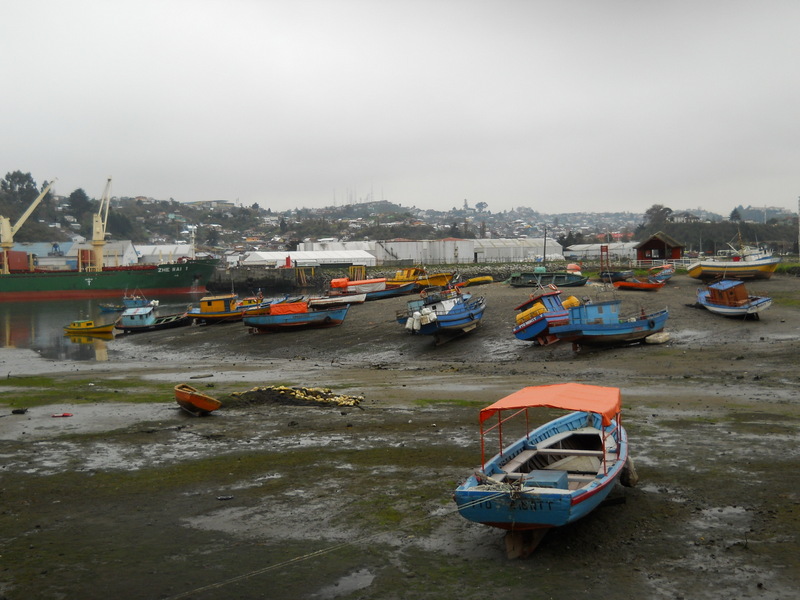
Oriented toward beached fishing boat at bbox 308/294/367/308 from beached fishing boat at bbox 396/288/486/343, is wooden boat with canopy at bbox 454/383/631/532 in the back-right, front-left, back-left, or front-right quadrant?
back-left

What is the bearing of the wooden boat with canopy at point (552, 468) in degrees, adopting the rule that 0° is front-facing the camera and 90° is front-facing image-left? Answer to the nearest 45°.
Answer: approximately 225°
